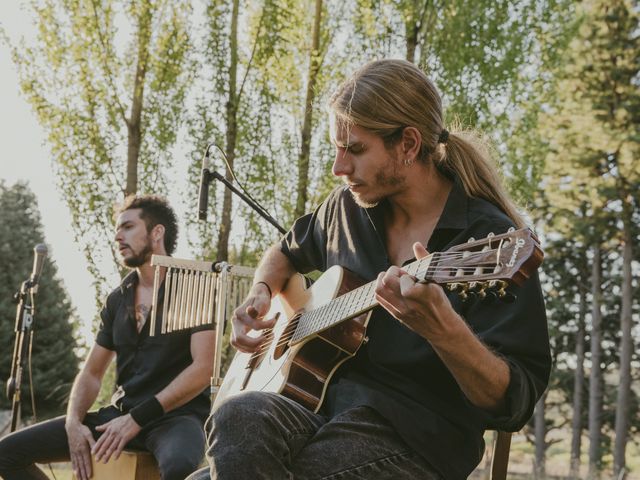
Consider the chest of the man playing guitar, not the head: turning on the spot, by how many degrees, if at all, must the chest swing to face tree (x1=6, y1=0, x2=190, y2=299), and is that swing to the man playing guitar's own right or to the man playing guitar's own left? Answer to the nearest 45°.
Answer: approximately 90° to the man playing guitar's own right

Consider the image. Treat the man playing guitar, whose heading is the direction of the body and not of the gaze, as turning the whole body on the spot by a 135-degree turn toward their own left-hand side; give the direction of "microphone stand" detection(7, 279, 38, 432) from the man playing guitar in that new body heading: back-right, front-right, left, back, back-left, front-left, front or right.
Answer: back-left

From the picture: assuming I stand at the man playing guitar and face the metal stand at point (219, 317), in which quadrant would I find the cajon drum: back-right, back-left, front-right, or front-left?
front-left

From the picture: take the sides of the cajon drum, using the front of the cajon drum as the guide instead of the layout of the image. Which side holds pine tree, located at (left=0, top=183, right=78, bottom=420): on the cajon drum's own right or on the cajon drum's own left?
on the cajon drum's own right

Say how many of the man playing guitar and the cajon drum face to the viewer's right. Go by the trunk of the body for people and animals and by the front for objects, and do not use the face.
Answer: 0

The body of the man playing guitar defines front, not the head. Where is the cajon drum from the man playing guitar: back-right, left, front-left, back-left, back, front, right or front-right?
right

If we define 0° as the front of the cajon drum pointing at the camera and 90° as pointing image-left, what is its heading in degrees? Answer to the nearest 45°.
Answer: approximately 45°

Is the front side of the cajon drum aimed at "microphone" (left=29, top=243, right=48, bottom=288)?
no

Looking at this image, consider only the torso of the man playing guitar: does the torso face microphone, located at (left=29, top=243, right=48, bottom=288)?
no

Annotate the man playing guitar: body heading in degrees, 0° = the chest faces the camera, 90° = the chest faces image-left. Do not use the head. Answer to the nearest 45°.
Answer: approximately 45°

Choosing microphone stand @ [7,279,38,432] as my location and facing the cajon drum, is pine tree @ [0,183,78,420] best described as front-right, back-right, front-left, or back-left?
back-left

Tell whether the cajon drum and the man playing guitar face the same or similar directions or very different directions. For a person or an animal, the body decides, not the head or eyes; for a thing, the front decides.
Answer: same or similar directions

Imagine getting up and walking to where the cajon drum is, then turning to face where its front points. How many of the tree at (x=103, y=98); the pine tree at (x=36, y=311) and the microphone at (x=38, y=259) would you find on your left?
0

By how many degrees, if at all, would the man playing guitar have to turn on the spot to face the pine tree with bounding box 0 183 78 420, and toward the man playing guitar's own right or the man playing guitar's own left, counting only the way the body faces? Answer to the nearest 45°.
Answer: approximately 90° to the man playing guitar's own right

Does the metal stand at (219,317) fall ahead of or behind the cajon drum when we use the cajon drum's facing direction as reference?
behind

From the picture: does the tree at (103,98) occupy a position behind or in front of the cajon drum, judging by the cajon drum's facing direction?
behind
